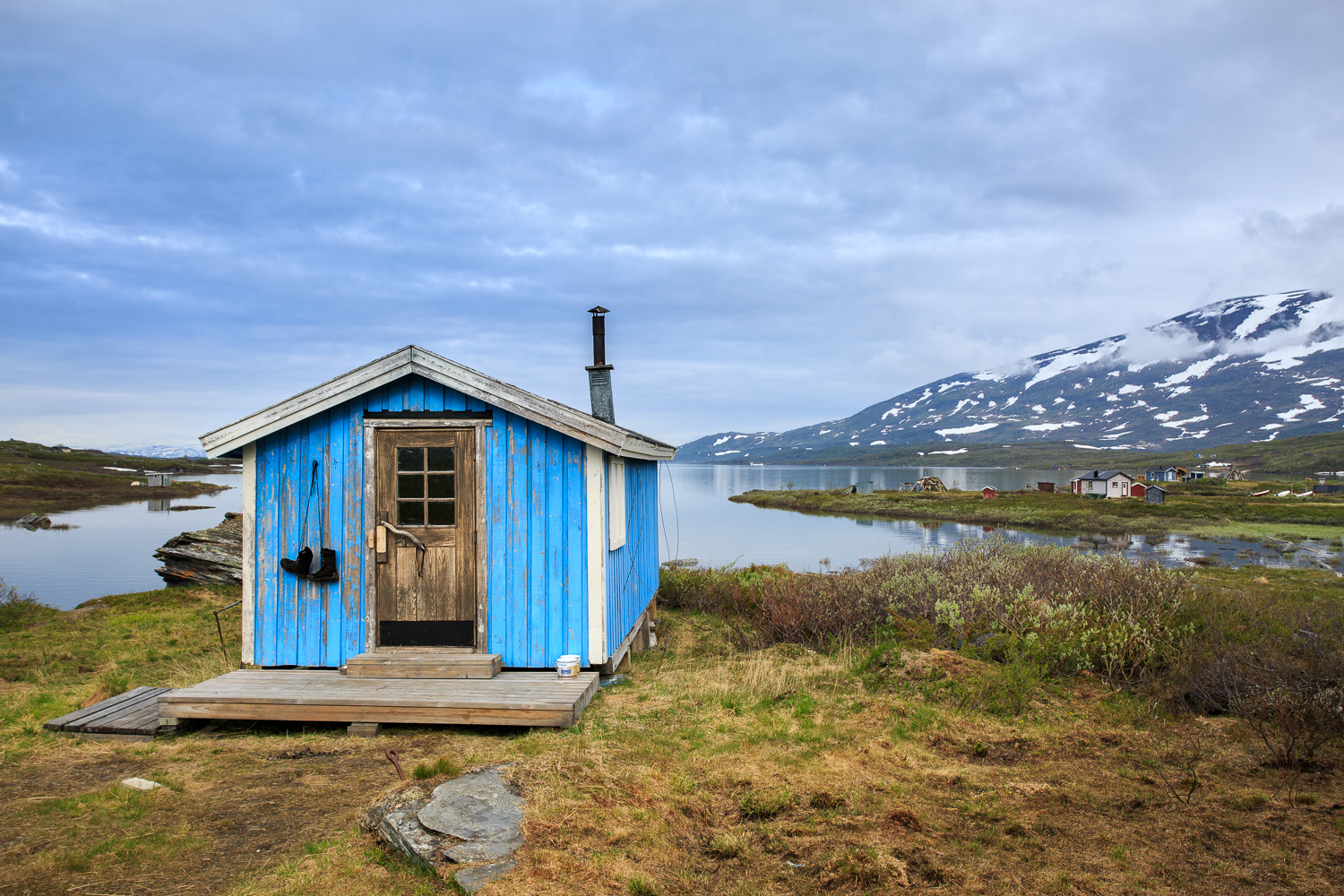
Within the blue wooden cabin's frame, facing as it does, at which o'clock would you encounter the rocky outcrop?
The rocky outcrop is roughly at 5 o'clock from the blue wooden cabin.

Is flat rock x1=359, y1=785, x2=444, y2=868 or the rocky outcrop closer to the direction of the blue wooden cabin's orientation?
the flat rock

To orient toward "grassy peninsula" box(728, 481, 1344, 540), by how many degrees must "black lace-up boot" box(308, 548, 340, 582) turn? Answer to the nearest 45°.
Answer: approximately 135° to its right

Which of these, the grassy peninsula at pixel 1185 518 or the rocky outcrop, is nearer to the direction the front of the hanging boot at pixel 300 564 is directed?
the rocky outcrop

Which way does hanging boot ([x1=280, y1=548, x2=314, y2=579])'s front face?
to the viewer's left

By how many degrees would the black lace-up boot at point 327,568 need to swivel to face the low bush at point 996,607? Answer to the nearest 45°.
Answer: approximately 180°

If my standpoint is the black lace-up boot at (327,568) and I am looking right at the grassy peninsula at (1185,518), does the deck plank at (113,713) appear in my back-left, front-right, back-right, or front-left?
back-left

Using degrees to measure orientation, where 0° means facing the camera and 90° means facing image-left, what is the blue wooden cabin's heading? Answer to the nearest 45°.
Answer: approximately 0°

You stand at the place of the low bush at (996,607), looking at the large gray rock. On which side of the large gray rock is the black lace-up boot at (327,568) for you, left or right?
right

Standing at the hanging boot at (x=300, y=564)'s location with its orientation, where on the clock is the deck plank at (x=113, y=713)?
The deck plank is roughly at 12 o'clock from the hanging boot.

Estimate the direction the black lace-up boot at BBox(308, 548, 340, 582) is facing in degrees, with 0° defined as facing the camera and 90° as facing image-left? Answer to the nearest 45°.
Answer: approximately 90°

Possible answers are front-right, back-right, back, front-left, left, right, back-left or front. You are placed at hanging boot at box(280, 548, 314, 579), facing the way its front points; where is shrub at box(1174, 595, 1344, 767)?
back-left

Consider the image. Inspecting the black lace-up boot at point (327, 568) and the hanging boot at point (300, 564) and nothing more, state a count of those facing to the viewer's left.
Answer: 2
